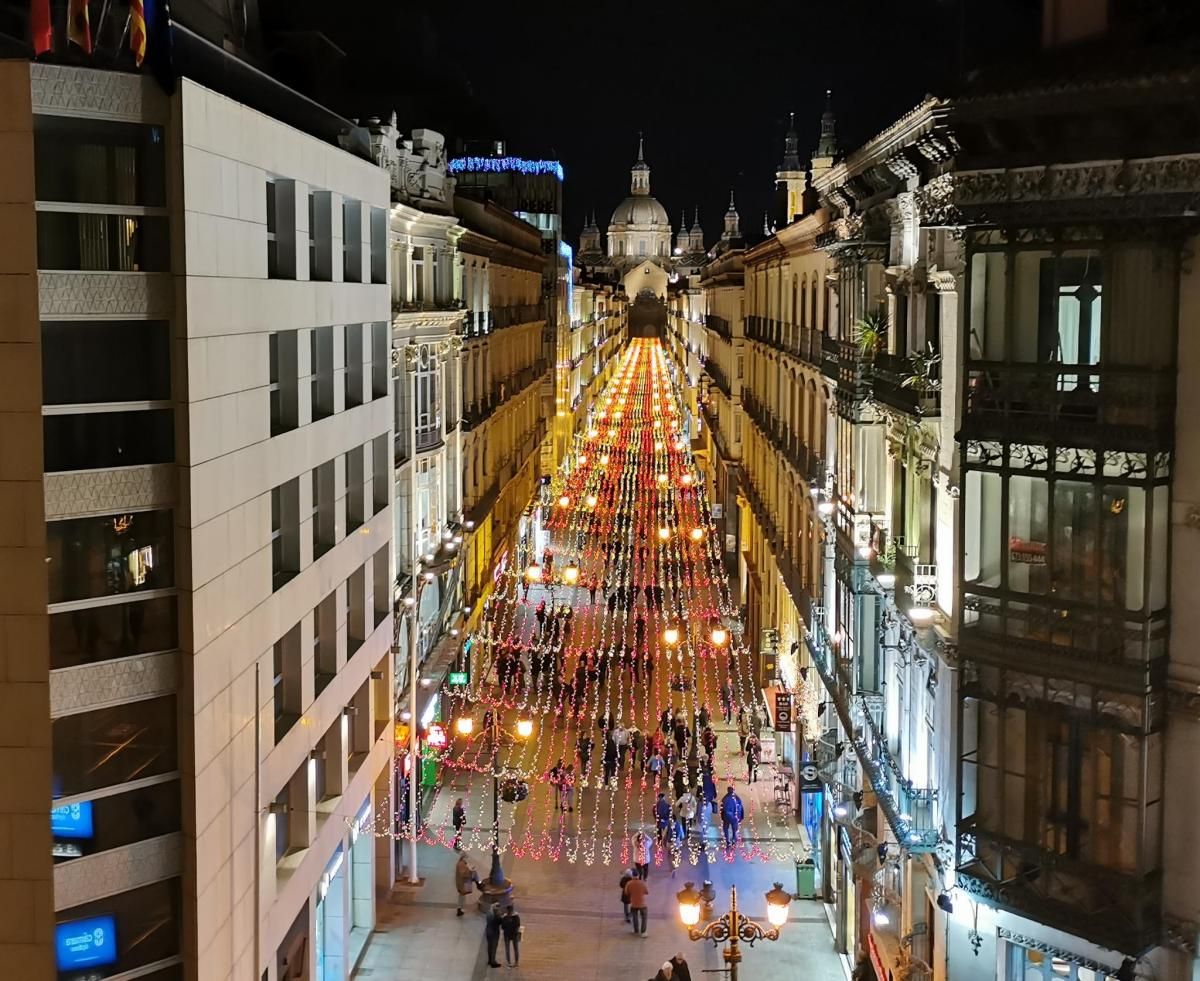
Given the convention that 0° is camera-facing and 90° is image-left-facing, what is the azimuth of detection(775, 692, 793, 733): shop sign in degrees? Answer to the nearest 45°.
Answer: approximately 0°

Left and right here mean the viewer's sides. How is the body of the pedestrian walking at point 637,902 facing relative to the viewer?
facing away from the viewer

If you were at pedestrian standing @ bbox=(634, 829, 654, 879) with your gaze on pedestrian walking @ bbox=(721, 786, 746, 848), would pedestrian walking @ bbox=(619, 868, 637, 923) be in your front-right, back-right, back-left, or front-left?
back-right

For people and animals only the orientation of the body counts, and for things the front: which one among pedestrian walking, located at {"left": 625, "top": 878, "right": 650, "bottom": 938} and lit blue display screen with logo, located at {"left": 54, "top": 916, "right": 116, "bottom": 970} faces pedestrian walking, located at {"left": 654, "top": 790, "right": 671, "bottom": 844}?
pedestrian walking, located at {"left": 625, "top": 878, "right": 650, "bottom": 938}

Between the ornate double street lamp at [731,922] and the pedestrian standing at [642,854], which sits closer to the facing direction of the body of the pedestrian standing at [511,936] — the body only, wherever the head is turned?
the pedestrian standing at [642,854]

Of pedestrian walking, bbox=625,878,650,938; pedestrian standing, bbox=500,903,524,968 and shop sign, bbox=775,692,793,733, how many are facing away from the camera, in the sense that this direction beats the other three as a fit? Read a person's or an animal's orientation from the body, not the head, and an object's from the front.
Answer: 2

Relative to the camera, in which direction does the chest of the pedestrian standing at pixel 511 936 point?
away from the camera
